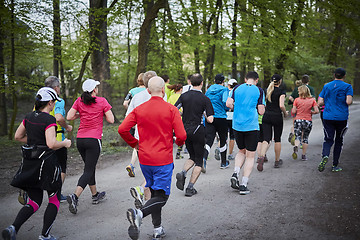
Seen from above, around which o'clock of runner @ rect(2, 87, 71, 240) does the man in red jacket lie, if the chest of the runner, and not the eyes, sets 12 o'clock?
The man in red jacket is roughly at 2 o'clock from the runner.

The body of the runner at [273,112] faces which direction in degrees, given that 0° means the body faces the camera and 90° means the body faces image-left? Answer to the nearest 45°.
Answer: approximately 225°

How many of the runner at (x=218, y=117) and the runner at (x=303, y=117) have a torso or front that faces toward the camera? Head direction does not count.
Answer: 0

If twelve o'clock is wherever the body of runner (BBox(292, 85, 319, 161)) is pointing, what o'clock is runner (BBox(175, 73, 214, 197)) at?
runner (BBox(175, 73, 214, 197)) is roughly at 7 o'clock from runner (BBox(292, 85, 319, 161)).

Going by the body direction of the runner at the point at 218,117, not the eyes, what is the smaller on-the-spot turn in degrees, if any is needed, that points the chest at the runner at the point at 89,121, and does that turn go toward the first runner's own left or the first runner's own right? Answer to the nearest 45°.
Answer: approximately 180°

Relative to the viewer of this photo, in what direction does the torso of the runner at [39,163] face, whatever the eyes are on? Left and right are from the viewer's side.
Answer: facing away from the viewer and to the right of the viewer

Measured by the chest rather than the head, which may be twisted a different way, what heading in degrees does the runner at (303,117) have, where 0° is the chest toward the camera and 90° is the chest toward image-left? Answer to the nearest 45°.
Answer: approximately 180°

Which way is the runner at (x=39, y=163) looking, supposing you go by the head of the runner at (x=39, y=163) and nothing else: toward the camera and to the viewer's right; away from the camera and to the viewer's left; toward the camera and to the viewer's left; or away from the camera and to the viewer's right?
away from the camera and to the viewer's right

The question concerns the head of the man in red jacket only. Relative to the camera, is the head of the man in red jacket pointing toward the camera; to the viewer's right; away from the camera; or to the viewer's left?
away from the camera

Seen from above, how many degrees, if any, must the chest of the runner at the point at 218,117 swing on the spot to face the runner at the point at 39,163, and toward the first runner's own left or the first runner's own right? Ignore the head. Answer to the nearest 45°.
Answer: approximately 180°

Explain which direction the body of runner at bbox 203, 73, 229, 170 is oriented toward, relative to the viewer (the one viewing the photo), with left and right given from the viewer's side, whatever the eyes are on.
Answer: facing away from the viewer and to the right of the viewer
